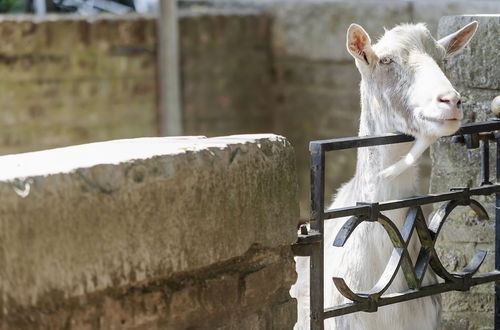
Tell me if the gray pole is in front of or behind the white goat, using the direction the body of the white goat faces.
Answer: behind

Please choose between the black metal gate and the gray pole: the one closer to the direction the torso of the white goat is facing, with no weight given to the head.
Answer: the black metal gate

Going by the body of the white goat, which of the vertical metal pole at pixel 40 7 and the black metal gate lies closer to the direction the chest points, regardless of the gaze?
the black metal gate

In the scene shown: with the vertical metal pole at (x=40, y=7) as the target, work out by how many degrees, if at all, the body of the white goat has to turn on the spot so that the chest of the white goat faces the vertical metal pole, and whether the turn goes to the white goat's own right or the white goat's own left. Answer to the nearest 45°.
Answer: approximately 180°

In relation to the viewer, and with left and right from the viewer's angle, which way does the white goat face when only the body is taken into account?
facing the viewer and to the right of the viewer

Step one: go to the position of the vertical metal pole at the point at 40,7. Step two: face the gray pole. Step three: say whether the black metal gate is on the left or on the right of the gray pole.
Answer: right
